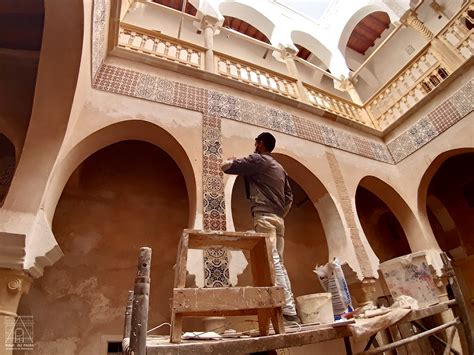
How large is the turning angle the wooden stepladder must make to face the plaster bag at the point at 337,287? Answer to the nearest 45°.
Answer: approximately 135° to its left

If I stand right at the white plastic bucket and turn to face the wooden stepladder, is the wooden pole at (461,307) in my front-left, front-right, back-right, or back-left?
back-left

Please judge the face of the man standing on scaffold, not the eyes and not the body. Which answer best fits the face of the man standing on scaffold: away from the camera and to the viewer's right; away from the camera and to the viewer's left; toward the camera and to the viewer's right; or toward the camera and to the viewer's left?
away from the camera and to the viewer's left

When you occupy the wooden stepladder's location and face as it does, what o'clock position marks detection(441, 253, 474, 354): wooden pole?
The wooden pole is roughly at 8 o'clock from the wooden stepladder.

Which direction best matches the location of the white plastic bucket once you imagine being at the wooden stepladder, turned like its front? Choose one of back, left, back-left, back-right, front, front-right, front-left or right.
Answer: back-left

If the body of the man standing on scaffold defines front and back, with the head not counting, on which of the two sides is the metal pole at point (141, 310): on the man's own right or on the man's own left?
on the man's own left

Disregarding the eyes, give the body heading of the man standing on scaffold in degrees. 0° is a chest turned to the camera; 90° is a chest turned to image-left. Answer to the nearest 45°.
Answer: approximately 135°

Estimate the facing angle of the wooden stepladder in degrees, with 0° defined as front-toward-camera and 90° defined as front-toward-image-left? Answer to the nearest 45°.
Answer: approximately 0°
